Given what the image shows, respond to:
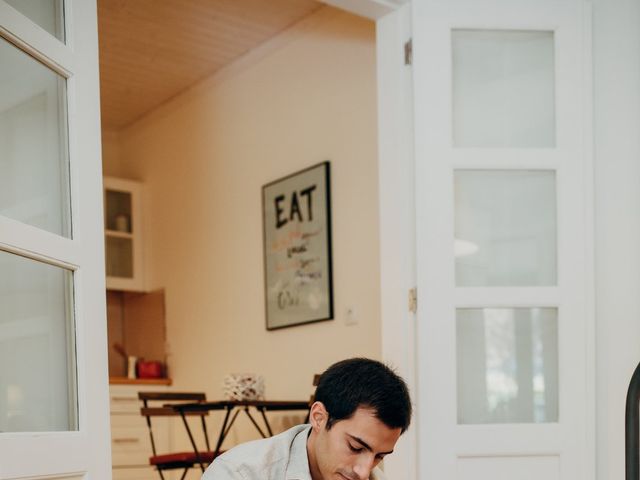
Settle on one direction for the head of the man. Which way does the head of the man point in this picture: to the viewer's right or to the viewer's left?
to the viewer's right

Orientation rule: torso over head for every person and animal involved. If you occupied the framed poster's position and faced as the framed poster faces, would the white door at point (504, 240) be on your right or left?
on your left

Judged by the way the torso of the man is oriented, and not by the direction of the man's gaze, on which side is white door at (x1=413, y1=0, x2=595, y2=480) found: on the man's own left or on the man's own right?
on the man's own left

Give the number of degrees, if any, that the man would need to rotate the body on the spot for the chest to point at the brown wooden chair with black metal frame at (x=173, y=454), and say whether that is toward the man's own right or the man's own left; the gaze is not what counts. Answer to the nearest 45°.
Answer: approximately 135° to the man's own left

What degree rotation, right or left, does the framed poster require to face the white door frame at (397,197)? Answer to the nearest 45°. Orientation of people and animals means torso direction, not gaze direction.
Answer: approximately 45° to its left

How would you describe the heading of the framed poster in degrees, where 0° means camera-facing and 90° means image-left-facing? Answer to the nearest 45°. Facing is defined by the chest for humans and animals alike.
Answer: approximately 45°

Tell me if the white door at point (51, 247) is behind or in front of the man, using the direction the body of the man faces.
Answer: behind
